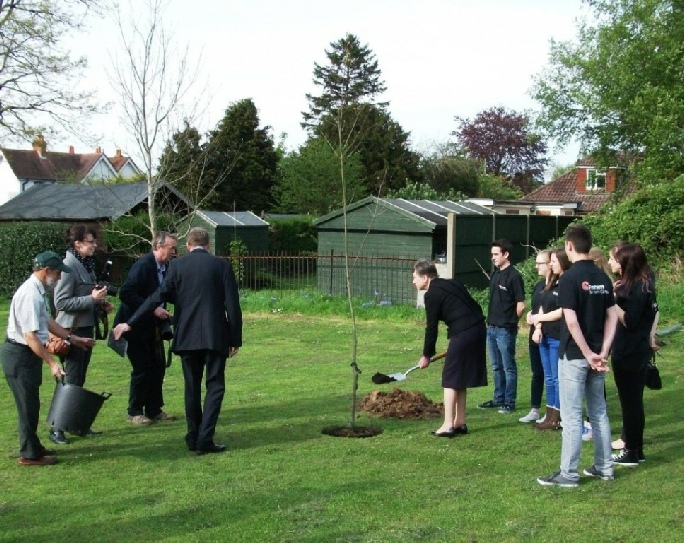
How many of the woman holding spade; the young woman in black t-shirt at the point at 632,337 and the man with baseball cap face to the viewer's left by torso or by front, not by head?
2

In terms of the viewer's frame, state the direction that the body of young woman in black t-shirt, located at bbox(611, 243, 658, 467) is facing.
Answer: to the viewer's left

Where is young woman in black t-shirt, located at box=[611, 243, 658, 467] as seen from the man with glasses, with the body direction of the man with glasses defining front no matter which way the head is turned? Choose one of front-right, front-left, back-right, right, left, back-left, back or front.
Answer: front-right

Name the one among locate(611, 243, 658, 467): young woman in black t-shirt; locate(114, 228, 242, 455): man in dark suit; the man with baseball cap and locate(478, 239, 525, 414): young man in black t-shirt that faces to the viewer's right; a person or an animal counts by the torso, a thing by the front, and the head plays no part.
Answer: the man with baseball cap

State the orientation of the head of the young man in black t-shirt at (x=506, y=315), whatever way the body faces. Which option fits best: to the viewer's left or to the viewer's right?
to the viewer's left

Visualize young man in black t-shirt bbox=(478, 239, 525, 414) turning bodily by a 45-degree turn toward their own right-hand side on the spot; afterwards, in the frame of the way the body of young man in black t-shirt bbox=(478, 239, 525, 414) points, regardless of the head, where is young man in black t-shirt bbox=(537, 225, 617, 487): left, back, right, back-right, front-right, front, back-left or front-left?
left

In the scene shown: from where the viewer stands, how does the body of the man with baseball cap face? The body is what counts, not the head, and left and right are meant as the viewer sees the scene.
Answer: facing to the right of the viewer

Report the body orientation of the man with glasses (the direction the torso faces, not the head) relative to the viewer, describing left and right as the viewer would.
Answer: facing to the right of the viewer

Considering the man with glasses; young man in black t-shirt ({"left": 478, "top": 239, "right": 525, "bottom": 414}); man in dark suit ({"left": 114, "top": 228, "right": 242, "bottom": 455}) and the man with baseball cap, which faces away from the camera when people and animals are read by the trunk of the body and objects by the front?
the man in dark suit

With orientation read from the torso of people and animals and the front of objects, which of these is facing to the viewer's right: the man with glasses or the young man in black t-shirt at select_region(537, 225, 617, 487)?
the man with glasses

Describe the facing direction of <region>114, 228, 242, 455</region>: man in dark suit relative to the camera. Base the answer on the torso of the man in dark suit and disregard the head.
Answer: away from the camera

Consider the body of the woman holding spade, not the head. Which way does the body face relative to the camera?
to the viewer's left

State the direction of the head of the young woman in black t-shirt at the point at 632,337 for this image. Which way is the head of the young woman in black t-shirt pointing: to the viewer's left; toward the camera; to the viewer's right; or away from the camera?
to the viewer's left

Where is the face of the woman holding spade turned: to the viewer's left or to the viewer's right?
to the viewer's left

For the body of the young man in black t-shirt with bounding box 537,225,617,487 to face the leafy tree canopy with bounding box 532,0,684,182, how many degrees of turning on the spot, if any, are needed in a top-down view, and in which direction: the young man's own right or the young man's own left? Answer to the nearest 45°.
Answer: approximately 45° to the young man's own right

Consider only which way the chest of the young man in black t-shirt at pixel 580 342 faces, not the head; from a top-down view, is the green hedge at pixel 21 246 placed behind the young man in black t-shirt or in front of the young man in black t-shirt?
in front
